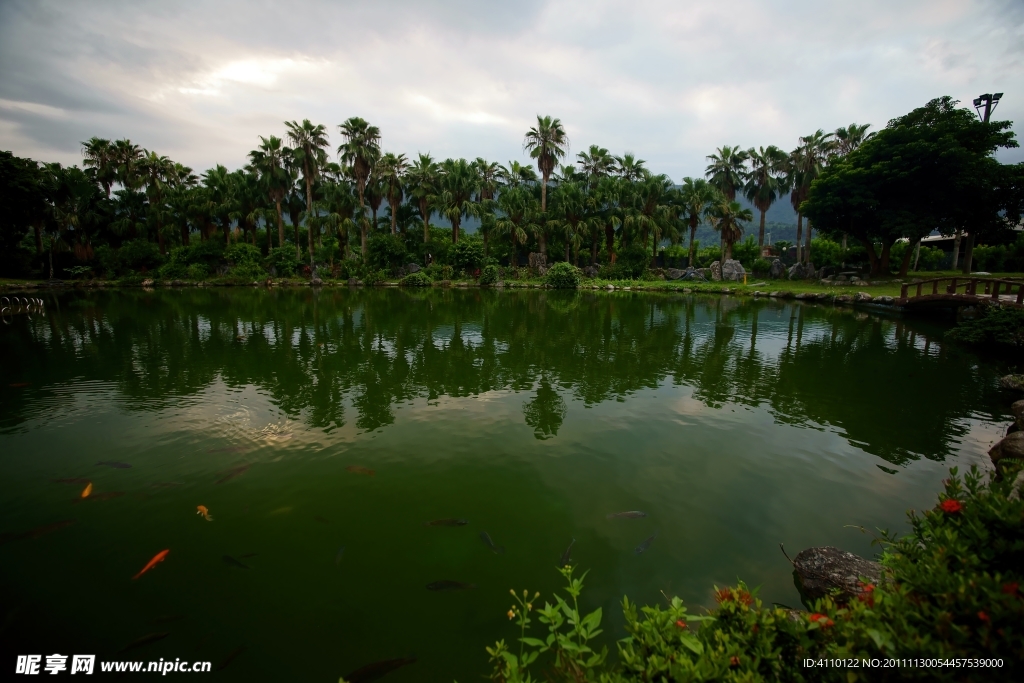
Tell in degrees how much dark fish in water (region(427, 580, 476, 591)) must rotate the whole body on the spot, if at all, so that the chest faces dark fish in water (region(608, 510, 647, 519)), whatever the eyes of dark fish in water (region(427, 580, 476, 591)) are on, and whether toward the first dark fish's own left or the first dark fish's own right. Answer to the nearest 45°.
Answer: approximately 135° to the first dark fish's own right

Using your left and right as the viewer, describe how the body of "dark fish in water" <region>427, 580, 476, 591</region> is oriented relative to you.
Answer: facing to the left of the viewer

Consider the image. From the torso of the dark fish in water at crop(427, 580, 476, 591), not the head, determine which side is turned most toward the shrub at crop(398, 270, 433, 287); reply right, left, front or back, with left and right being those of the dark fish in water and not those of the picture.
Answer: right

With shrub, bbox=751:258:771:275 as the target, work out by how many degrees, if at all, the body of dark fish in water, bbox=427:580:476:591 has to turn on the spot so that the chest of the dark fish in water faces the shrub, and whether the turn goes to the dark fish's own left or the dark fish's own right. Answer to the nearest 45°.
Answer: approximately 135° to the dark fish's own right
